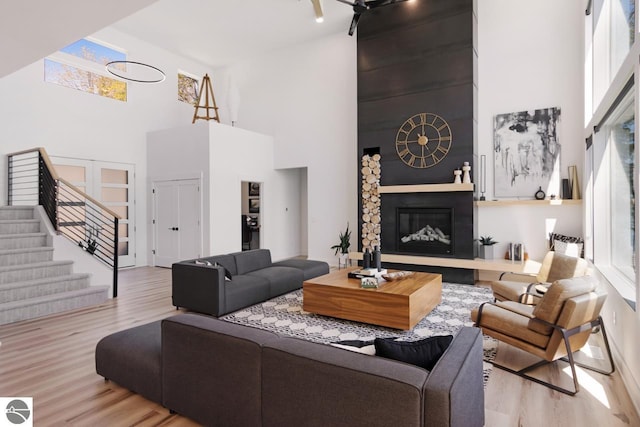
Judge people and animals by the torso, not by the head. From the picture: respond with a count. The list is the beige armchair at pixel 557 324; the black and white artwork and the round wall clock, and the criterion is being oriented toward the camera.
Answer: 2

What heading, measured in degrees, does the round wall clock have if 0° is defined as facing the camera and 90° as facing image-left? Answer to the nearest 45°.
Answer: approximately 0°

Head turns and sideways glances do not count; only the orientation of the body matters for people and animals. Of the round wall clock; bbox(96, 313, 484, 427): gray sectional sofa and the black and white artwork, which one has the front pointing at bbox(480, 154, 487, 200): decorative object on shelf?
the gray sectional sofa

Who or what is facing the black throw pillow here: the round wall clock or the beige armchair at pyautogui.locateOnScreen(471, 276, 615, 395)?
the round wall clock

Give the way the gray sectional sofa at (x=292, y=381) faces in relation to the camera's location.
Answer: facing away from the viewer and to the right of the viewer

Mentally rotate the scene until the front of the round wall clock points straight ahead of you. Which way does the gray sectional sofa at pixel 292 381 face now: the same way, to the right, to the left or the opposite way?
the opposite way

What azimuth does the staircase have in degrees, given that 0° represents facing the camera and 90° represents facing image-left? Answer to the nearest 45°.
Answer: approximately 315°

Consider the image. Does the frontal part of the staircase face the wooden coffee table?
yes

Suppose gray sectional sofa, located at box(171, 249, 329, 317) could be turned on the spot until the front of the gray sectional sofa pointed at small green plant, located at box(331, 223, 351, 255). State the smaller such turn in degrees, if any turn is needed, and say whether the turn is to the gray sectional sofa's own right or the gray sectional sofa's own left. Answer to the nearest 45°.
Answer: approximately 90° to the gray sectional sofa's own left
